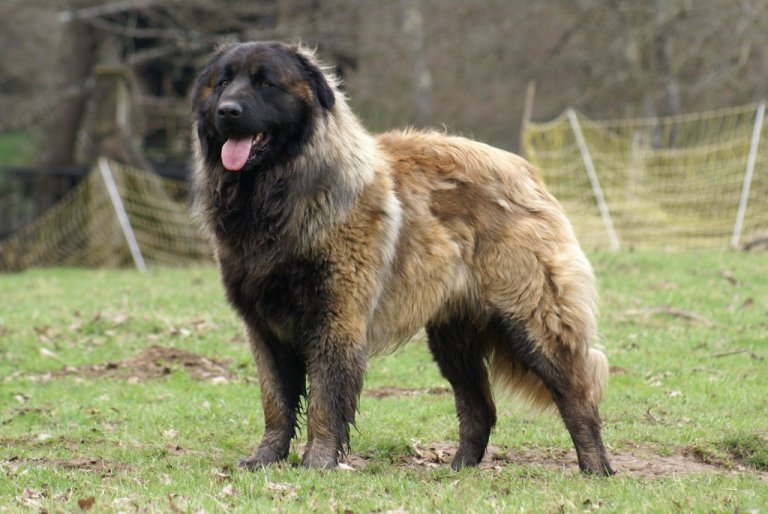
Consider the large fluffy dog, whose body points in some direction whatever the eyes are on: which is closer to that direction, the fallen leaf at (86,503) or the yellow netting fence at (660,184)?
the fallen leaf

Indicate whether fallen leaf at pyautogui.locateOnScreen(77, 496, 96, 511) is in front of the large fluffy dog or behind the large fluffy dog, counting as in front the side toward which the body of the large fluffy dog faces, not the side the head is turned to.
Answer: in front

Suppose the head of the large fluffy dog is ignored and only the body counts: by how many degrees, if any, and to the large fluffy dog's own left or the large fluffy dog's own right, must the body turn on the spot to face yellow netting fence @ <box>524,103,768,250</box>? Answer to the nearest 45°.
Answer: approximately 135° to the large fluffy dog's own right

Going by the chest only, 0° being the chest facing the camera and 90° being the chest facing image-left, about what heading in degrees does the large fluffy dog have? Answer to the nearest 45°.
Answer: approximately 45°
